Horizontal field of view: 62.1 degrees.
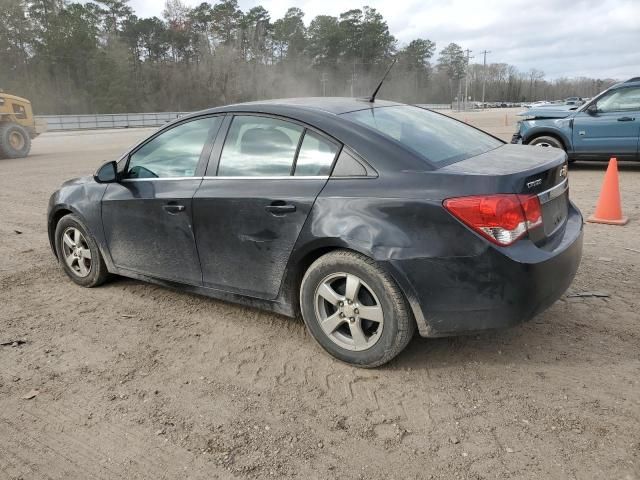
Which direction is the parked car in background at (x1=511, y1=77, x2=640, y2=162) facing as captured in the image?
to the viewer's left

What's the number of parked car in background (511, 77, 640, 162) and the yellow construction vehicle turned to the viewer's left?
2

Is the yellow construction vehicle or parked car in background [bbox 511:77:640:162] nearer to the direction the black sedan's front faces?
the yellow construction vehicle

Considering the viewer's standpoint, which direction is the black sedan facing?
facing away from the viewer and to the left of the viewer

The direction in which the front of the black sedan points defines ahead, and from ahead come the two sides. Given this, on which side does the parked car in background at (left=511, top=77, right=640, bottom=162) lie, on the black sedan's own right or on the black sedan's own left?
on the black sedan's own right

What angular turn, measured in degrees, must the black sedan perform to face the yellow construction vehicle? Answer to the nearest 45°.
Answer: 0° — it already faces it

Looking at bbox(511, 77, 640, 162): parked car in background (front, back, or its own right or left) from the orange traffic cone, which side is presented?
left

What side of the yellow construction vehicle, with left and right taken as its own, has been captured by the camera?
left
